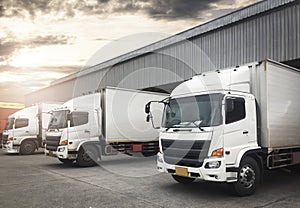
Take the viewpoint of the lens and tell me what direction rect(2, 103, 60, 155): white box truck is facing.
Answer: facing to the left of the viewer

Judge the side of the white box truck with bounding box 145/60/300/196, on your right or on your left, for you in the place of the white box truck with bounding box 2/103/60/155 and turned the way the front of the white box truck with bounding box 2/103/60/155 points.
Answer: on your left

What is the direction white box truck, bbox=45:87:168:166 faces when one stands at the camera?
facing the viewer and to the left of the viewer

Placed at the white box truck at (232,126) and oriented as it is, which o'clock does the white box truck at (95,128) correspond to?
the white box truck at (95,128) is roughly at 3 o'clock from the white box truck at (232,126).

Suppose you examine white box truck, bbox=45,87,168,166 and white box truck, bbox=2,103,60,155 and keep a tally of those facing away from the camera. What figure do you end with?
0

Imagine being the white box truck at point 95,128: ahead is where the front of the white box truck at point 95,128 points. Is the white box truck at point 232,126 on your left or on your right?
on your left

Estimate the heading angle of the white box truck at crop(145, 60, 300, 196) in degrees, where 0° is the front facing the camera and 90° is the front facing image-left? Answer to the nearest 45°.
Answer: approximately 45°

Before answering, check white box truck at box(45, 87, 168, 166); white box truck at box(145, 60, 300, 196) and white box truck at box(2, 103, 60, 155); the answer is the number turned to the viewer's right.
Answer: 0

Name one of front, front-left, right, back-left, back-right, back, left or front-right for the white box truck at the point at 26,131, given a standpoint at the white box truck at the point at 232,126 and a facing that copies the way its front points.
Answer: right
